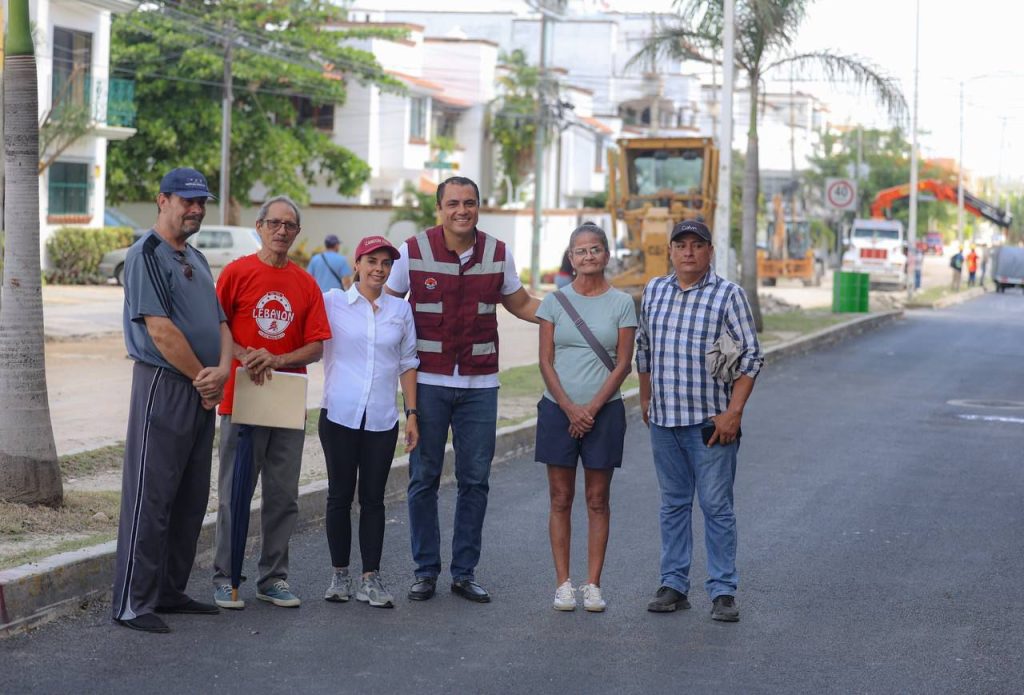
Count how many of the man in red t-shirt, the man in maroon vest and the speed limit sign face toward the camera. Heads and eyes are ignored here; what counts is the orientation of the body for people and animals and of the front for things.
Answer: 3

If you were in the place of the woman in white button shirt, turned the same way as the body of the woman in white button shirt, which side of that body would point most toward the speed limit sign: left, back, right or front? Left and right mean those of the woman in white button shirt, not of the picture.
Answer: back

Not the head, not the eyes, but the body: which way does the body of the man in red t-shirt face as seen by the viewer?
toward the camera

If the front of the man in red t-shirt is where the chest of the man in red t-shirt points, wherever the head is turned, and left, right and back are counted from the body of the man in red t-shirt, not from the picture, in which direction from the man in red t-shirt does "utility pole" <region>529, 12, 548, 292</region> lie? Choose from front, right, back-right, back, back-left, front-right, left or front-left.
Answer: back

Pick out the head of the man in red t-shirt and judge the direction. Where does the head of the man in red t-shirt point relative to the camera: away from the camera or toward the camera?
toward the camera

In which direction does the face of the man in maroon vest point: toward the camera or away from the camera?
toward the camera

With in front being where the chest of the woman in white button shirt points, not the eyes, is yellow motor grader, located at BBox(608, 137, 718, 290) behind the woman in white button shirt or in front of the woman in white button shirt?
behind

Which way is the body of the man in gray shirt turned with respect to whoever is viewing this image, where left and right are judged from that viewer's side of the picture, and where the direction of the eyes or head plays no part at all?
facing the viewer and to the right of the viewer

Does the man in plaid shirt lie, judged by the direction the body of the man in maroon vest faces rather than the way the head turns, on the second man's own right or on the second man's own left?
on the second man's own left

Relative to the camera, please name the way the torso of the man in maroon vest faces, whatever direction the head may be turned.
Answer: toward the camera
